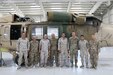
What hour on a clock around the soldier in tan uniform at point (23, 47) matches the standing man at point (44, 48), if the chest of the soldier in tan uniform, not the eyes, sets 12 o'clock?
The standing man is roughly at 9 o'clock from the soldier in tan uniform.

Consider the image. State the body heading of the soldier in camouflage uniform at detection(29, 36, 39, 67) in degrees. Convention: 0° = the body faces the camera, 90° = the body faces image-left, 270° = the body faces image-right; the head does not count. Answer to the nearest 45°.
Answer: approximately 0°

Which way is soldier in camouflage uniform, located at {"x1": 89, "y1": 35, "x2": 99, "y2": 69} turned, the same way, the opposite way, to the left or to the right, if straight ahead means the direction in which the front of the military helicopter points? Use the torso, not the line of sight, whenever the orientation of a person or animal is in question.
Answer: to the left

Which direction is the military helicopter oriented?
to the viewer's left

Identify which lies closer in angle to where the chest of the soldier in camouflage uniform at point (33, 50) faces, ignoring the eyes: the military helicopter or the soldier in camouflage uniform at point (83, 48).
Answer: the soldier in camouflage uniform

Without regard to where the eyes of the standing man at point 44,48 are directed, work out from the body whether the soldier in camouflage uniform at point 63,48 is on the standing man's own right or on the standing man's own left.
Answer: on the standing man's own left

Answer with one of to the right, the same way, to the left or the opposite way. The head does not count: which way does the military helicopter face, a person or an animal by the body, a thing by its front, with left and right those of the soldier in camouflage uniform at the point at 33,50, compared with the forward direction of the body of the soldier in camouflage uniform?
to the right
